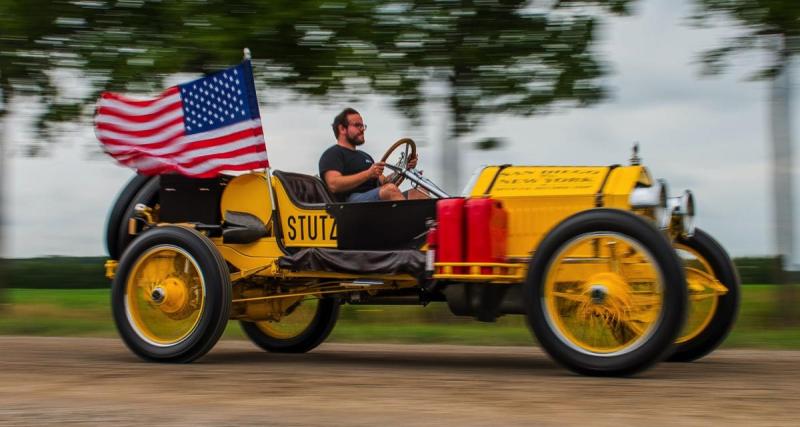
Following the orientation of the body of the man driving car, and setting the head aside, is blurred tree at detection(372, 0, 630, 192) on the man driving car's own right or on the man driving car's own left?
on the man driving car's own left

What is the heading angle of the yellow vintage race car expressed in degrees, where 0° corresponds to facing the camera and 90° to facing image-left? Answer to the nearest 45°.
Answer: approximately 315°

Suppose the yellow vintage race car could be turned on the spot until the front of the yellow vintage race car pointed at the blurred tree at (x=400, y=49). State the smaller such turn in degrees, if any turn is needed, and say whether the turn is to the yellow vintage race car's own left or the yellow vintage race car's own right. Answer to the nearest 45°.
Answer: approximately 135° to the yellow vintage race car's own left

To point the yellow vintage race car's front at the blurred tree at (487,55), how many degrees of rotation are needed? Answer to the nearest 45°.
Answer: approximately 135° to its left

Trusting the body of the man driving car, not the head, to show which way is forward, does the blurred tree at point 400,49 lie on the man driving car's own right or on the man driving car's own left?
on the man driving car's own left

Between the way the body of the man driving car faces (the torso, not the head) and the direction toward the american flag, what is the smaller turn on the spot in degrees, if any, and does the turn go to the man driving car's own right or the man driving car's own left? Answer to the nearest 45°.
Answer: approximately 135° to the man driving car's own right
